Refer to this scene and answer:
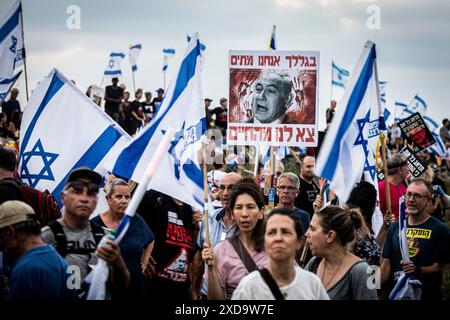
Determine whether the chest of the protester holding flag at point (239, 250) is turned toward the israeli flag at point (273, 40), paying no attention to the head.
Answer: no

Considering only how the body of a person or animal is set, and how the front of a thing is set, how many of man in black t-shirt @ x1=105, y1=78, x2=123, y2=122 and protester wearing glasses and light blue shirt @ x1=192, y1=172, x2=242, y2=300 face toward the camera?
2

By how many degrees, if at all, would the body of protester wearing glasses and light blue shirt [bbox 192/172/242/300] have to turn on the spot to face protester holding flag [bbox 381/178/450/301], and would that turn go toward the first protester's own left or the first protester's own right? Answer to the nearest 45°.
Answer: approximately 90° to the first protester's own left

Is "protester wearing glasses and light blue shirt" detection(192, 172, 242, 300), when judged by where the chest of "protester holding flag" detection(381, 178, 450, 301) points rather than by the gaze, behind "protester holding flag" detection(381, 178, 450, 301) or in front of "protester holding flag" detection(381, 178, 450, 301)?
in front

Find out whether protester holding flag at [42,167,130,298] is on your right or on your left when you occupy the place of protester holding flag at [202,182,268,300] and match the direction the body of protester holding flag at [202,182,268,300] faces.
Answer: on your right

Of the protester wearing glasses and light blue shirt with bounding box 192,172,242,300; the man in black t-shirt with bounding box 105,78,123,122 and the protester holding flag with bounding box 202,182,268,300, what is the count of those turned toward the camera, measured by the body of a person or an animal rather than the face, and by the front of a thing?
3

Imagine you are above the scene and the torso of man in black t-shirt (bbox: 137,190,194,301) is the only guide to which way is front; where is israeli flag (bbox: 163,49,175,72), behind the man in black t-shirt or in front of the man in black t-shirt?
behind

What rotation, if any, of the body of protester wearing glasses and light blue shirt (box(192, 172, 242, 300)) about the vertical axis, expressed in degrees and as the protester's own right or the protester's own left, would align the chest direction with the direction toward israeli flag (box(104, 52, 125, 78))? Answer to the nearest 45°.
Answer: approximately 180°

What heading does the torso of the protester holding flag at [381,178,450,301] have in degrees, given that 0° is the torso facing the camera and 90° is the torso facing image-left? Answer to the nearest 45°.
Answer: approximately 45°

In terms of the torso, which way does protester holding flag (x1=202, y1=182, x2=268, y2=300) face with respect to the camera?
toward the camera

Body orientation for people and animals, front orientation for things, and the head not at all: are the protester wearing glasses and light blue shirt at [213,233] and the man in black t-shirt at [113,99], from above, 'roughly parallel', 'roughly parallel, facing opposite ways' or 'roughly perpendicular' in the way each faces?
roughly parallel

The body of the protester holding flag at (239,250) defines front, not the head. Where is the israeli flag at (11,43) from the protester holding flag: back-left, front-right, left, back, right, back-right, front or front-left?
back-right

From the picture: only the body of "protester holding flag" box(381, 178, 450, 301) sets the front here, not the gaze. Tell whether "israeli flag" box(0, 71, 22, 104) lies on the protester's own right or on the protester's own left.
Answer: on the protester's own right

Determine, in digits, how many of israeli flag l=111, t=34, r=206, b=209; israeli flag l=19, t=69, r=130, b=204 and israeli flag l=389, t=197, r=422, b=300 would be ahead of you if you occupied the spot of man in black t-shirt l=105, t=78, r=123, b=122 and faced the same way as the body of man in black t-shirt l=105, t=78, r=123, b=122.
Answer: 3

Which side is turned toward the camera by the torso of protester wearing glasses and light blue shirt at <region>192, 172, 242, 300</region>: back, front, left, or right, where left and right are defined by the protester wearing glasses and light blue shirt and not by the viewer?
front

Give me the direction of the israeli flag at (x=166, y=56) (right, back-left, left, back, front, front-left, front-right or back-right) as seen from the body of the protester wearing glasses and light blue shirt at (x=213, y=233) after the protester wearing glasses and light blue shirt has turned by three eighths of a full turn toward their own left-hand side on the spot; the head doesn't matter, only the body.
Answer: front-left
